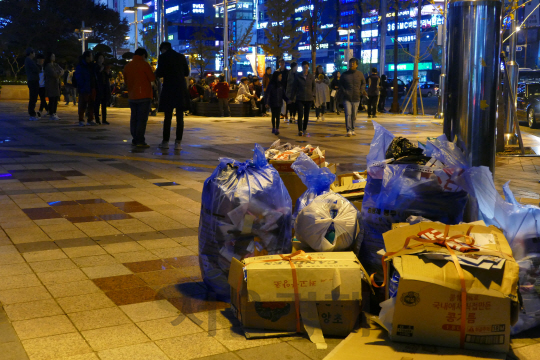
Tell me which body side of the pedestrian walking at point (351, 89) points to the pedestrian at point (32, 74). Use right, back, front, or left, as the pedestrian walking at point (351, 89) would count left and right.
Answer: right

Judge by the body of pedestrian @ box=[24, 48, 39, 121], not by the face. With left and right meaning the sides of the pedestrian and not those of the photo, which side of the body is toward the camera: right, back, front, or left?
right

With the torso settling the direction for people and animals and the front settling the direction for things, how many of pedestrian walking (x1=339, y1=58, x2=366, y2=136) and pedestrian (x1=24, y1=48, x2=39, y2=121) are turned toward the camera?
1

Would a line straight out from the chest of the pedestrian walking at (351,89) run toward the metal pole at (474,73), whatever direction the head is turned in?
yes
